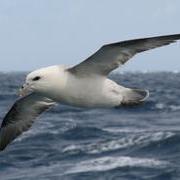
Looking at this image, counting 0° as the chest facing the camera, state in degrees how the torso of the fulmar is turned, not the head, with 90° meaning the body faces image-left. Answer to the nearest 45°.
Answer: approximately 45°
